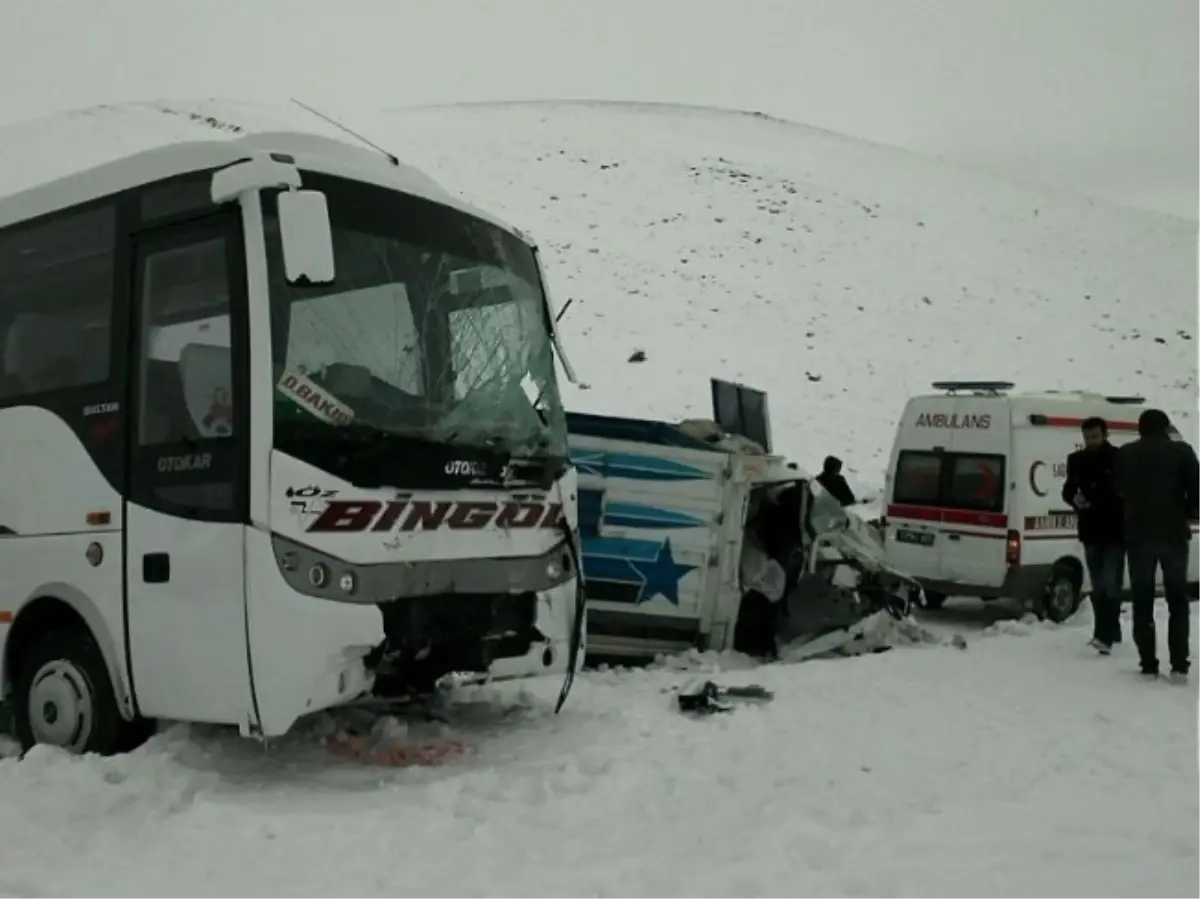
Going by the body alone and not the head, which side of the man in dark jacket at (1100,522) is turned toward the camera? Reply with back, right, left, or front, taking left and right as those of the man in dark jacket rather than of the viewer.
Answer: front

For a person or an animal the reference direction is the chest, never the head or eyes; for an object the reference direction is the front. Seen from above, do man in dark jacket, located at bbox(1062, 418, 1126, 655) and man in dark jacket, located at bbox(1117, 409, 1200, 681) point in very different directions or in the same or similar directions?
very different directions

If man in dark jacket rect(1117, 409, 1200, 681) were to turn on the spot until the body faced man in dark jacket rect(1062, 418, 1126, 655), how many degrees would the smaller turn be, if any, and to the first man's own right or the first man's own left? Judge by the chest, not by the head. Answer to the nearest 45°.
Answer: approximately 45° to the first man's own left

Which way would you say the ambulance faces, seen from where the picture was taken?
facing away from the viewer and to the right of the viewer

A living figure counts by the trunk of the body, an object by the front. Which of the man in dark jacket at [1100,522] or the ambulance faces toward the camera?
the man in dark jacket

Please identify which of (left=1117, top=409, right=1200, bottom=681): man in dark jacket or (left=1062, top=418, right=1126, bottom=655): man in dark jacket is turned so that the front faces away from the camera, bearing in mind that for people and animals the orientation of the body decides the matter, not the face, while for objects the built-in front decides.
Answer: (left=1117, top=409, right=1200, bottom=681): man in dark jacket

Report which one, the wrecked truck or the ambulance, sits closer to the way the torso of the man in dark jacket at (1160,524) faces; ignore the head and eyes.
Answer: the ambulance

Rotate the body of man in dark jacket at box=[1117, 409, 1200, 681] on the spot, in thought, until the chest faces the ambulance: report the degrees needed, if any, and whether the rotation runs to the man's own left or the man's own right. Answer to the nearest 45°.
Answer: approximately 45° to the man's own left

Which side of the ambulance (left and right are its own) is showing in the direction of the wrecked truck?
back

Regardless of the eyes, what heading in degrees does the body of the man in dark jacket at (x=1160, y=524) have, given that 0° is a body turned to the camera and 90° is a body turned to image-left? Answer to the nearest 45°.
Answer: approximately 180°

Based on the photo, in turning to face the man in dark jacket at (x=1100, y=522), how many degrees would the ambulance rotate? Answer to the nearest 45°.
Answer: approximately 135° to its right

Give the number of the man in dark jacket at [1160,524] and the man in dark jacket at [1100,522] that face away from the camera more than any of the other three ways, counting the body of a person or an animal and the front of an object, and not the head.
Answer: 1

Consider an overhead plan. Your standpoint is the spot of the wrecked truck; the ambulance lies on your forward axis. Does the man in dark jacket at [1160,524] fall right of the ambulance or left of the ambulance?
right
